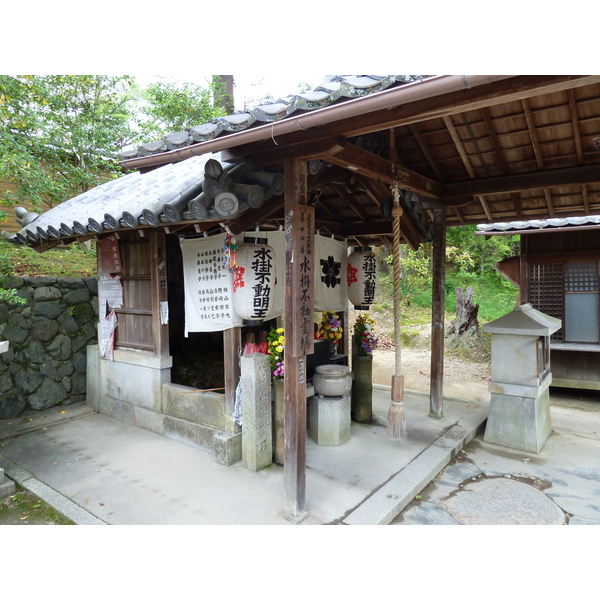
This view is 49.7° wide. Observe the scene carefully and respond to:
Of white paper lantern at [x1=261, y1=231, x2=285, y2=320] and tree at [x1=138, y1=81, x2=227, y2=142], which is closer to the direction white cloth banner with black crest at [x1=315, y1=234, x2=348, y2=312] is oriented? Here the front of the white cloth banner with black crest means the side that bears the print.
the white paper lantern

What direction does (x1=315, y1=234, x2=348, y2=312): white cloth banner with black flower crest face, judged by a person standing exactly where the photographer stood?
facing the viewer and to the right of the viewer

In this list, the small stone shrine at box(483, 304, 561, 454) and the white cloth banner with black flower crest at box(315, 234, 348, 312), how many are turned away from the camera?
0

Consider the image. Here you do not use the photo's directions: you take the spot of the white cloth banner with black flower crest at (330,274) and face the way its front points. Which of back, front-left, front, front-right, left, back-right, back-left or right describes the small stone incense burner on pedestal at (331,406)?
front-right

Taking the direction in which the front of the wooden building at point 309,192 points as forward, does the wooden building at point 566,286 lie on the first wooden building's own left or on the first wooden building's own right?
on the first wooden building's own left

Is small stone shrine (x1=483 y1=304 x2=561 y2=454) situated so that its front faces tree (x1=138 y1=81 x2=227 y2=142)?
no

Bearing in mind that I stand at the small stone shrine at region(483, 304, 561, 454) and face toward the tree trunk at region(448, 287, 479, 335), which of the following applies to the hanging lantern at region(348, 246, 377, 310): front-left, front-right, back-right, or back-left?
front-left

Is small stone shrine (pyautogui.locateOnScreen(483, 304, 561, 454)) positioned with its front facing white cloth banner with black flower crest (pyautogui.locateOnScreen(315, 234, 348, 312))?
no

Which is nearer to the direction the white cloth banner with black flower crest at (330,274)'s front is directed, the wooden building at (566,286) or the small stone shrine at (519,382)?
the small stone shrine

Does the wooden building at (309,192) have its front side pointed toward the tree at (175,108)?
no
